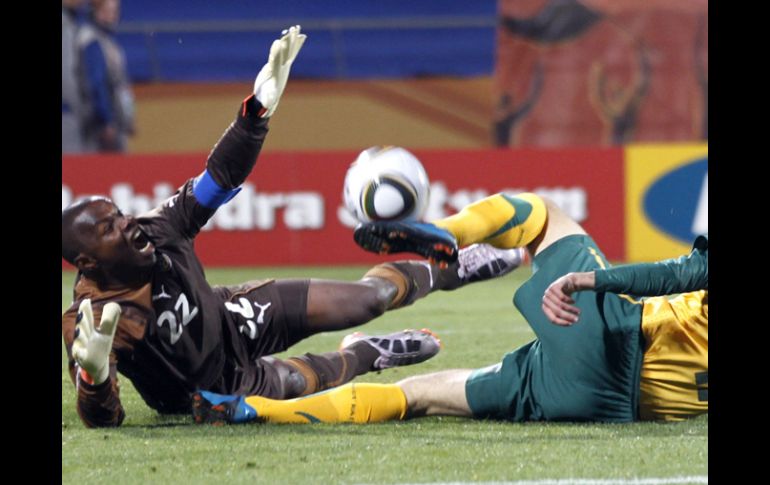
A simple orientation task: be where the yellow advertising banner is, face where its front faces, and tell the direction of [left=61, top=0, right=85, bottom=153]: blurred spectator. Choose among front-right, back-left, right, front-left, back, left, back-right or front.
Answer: right

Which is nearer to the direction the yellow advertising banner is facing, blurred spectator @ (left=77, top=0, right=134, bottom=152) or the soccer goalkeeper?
the soccer goalkeeper

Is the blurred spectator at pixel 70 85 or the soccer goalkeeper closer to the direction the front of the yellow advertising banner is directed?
the soccer goalkeeper

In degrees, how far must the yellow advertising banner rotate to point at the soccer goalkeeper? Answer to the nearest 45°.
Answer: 0° — it already faces them

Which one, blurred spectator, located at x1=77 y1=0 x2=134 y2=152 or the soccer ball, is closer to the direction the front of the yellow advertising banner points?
the soccer ball

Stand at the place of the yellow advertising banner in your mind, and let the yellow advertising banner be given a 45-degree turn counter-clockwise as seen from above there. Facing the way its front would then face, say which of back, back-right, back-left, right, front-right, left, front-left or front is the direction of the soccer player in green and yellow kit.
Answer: front-right

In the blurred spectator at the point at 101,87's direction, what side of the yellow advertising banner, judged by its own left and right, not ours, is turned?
right

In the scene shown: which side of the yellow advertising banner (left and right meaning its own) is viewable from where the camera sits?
front

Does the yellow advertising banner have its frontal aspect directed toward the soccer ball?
yes
